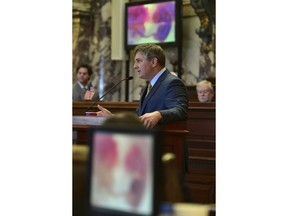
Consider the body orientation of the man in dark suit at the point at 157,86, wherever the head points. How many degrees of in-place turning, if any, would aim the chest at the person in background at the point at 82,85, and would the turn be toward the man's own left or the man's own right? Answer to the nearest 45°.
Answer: approximately 90° to the man's own right

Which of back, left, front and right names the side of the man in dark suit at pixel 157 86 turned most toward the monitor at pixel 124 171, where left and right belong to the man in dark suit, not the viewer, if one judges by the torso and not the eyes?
left

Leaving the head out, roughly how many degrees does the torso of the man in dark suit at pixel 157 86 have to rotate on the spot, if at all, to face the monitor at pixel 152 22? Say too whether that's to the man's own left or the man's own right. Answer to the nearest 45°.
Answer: approximately 90° to the man's own right

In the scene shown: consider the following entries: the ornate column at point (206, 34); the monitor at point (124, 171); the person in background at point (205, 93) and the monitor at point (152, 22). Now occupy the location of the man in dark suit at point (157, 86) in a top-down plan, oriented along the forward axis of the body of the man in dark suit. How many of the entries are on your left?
1

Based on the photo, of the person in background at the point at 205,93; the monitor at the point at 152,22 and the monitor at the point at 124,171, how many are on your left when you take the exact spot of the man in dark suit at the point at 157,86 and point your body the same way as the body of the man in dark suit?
1

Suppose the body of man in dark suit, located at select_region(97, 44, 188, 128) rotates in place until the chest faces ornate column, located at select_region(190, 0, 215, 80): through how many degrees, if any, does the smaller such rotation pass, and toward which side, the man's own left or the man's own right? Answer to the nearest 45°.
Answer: approximately 90° to the man's own right

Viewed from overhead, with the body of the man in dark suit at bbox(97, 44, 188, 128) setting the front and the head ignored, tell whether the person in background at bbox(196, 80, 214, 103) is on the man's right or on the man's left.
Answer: on the man's right

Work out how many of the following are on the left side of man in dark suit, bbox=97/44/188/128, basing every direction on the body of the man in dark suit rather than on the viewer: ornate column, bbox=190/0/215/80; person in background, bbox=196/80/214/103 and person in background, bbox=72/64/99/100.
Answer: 0

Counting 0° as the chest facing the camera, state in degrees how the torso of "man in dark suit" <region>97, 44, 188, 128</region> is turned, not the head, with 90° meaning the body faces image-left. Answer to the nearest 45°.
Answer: approximately 90°

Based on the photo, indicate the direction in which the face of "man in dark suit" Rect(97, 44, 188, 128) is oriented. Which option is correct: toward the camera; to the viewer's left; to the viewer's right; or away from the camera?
to the viewer's left
